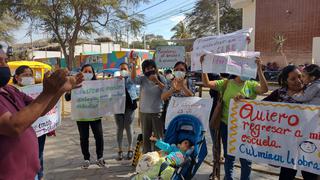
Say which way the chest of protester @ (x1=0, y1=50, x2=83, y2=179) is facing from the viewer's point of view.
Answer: to the viewer's right

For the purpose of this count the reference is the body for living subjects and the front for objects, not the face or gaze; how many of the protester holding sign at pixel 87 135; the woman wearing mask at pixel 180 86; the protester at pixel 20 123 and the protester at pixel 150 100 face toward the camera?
3

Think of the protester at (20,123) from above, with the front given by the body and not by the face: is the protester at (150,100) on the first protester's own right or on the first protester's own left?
on the first protester's own left

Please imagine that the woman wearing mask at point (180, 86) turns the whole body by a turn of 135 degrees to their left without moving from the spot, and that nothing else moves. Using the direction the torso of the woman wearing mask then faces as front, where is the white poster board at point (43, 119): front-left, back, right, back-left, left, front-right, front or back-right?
back-left

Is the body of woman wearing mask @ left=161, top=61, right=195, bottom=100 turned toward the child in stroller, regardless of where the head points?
yes

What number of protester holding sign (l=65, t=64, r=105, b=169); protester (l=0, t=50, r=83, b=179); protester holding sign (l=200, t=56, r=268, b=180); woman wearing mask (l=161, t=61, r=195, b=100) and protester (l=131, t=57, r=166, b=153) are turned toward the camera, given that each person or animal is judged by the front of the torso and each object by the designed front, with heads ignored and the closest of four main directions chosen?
4

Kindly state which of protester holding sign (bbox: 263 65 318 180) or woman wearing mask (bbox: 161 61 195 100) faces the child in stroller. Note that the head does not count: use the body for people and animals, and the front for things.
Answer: the woman wearing mask

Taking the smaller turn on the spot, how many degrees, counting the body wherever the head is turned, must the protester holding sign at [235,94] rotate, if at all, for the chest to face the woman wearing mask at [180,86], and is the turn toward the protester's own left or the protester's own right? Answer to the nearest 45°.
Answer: approximately 135° to the protester's own right

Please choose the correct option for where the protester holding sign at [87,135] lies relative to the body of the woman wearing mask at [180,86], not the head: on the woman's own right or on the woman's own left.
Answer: on the woman's own right
